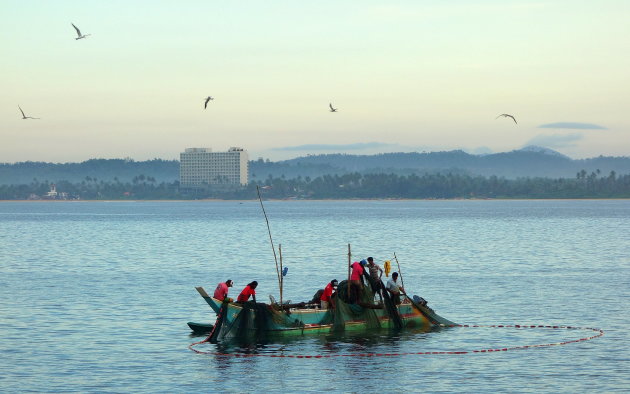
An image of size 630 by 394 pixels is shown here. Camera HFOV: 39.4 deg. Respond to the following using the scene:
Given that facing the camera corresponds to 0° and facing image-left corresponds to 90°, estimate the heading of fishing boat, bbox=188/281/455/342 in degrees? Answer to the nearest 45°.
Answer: approximately 90°
